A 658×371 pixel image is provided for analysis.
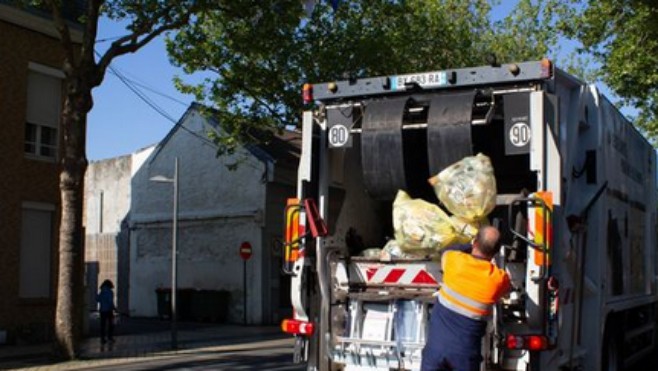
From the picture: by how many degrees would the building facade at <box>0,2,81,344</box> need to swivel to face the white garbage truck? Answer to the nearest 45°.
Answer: approximately 45° to its right

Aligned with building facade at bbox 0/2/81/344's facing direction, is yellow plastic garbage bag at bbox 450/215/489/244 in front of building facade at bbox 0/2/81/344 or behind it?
in front

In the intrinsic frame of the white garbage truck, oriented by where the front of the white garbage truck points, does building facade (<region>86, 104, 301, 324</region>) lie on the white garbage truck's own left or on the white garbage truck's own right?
on the white garbage truck's own left

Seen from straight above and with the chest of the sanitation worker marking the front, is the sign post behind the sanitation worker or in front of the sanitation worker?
in front

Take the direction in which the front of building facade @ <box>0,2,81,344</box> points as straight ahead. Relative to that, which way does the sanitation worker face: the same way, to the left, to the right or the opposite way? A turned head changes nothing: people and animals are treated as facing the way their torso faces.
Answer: to the left

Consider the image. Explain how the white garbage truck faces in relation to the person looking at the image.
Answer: facing away from the viewer and to the right of the viewer

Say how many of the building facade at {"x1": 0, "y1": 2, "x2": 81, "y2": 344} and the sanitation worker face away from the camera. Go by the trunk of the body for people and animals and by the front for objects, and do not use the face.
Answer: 1

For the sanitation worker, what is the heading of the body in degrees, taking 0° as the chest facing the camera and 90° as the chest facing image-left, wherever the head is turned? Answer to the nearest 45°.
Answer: approximately 180°

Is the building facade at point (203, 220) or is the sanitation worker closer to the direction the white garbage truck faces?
the building facade

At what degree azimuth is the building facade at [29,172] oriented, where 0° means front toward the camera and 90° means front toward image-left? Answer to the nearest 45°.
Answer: approximately 315°

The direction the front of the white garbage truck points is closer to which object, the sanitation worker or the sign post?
the sign post

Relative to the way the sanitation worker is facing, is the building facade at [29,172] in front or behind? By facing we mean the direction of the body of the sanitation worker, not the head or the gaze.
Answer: in front

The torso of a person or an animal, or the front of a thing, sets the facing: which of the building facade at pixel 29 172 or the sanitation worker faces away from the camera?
the sanitation worker

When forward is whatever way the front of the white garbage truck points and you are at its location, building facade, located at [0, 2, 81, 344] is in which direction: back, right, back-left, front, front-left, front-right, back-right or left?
left
